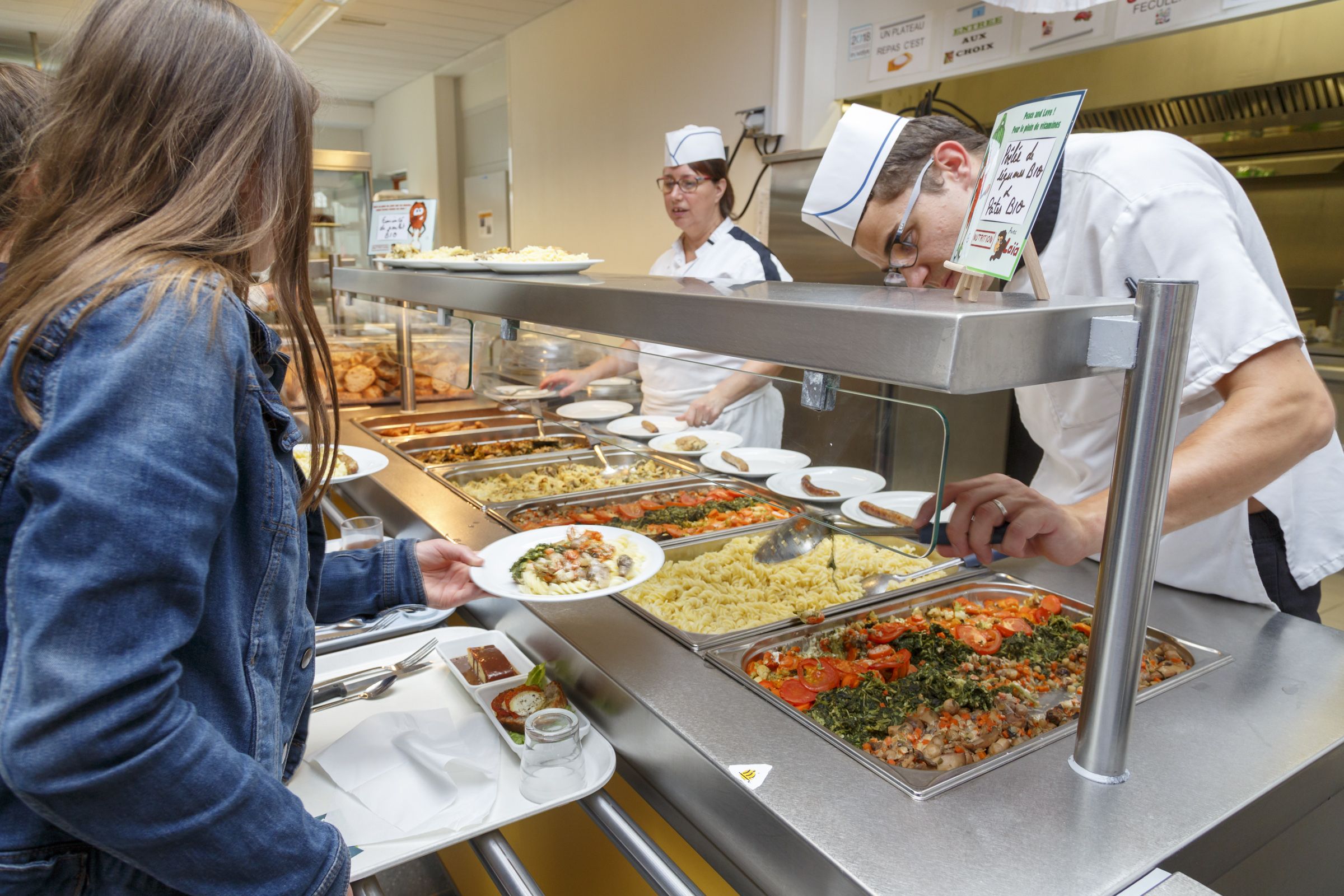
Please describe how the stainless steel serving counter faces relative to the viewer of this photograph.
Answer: facing the viewer and to the left of the viewer

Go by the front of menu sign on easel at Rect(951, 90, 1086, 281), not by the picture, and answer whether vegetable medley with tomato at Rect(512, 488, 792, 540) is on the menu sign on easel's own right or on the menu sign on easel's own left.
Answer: on the menu sign on easel's own right

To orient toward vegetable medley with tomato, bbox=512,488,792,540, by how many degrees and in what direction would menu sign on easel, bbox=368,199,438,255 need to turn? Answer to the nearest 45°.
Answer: approximately 45° to its left

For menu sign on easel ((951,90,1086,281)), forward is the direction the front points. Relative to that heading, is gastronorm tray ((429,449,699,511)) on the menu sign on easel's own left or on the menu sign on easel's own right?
on the menu sign on easel's own right

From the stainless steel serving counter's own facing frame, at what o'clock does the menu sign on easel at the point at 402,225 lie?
The menu sign on easel is roughly at 3 o'clock from the stainless steel serving counter.

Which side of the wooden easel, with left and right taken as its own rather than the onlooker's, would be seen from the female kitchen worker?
right

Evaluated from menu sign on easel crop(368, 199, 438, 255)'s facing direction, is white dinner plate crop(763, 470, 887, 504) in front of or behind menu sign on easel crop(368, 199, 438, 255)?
in front

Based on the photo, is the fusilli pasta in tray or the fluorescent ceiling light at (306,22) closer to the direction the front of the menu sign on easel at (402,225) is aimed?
the fusilli pasta in tray

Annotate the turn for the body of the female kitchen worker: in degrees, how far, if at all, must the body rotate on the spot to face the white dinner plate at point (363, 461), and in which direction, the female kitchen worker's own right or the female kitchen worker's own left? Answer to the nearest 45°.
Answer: approximately 45° to the female kitchen worker's own right

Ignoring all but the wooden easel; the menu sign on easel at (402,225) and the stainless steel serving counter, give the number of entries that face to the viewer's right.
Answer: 0

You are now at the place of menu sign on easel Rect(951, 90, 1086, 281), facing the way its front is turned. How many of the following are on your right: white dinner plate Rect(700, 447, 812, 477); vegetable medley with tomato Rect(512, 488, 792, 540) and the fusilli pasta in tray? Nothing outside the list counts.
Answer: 3

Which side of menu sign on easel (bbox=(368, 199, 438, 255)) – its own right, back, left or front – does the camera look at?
front

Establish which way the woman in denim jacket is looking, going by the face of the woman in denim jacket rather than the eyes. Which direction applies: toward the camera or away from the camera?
away from the camera
